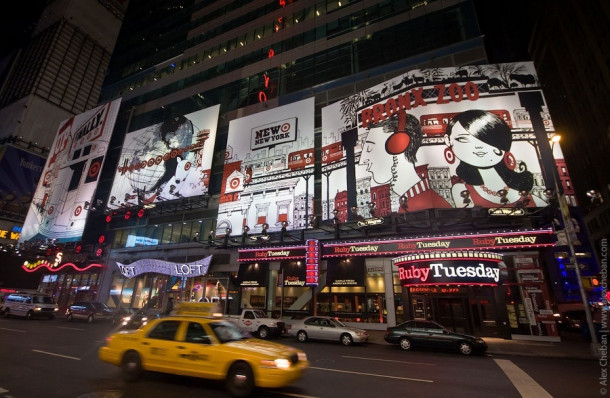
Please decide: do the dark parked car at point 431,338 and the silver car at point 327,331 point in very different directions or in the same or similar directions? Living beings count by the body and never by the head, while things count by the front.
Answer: same or similar directions

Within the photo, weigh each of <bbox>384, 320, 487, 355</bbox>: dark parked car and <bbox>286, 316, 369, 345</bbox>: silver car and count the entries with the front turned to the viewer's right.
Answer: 2

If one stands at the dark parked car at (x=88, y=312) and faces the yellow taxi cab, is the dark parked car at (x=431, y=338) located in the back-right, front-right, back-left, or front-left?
front-left

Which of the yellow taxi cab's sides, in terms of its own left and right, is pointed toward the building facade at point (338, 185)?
left

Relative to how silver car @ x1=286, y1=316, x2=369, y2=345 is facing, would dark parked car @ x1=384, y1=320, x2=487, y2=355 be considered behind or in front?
in front

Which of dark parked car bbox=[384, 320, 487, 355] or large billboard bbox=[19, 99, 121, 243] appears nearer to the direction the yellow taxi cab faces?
the dark parked car

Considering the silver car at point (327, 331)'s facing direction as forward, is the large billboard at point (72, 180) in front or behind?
behind

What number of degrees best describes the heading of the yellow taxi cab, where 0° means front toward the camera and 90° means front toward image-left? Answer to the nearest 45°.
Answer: approximately 315°

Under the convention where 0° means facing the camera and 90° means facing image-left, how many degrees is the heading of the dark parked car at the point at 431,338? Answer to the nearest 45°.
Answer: approximately 270°

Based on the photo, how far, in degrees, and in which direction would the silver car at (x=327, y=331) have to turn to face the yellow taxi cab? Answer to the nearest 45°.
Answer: approximately 90° to its right

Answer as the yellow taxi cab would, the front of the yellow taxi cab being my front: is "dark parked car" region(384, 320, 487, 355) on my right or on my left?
on my left
